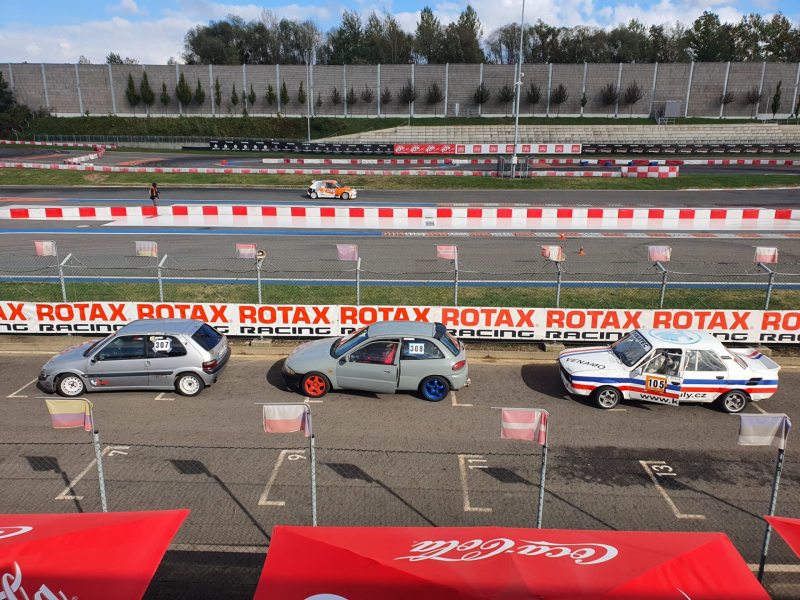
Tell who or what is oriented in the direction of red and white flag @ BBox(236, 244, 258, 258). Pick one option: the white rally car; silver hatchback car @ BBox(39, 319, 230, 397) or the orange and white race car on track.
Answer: the white rally car

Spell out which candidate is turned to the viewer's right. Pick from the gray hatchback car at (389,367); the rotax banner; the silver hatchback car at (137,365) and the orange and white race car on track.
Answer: the orange and white race car on track

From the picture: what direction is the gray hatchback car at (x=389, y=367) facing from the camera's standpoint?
to the viewer's left

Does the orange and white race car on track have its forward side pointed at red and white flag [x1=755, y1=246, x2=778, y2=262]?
no

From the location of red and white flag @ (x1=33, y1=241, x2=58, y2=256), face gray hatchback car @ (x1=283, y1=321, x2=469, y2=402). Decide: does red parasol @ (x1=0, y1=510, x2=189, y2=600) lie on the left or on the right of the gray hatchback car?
right

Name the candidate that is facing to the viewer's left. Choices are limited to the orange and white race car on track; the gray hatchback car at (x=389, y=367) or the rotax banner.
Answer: the gray hatchback car

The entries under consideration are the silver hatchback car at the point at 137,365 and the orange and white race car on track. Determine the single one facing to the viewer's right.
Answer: the orange and white race car on track

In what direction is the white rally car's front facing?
to the viewer's left

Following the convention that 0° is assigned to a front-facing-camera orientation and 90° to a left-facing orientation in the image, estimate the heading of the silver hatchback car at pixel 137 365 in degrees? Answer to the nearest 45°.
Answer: approximately 90°

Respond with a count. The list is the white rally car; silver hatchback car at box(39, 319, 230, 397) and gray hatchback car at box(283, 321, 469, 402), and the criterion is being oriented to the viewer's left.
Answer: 3

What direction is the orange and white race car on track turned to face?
to the viewer's right

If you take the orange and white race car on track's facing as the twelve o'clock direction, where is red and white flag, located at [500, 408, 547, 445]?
The red and white flag is roughly at 3 o'clock from the orange and white race car on track.

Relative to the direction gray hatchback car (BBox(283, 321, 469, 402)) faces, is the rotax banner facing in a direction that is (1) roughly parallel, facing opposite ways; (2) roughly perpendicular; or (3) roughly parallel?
roughly perpendicular

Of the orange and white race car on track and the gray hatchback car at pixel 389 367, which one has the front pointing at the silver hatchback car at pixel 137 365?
the gray hatchback car

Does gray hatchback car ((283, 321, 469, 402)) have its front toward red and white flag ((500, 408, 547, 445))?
no

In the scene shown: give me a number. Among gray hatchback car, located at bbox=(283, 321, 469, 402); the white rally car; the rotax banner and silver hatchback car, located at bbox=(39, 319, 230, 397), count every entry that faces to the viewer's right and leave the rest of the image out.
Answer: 0

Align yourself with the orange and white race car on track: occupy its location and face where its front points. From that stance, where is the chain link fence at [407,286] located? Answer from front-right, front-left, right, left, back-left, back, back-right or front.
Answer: right

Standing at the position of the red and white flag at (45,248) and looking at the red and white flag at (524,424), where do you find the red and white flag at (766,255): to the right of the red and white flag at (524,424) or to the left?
left

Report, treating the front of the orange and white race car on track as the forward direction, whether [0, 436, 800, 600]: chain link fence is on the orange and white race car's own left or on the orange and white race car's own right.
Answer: on the orange and white race car's own right
